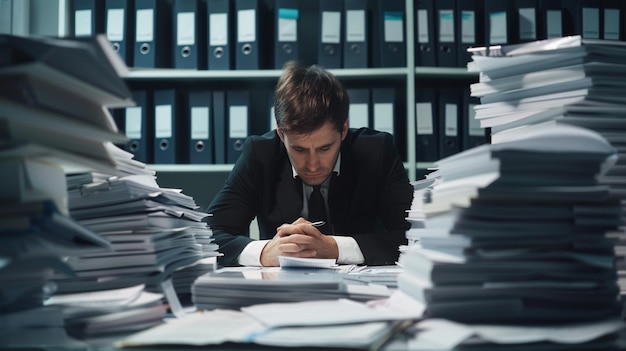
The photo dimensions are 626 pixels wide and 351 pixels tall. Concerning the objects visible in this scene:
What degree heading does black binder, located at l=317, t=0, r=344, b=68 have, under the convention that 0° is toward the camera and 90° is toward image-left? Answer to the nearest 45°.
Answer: approximately 0°

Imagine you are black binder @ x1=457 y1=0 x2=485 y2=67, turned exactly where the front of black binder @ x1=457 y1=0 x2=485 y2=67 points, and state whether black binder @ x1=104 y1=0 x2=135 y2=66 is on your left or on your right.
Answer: on your right

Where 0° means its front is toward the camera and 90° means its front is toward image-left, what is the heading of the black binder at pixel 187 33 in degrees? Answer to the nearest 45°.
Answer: approximately 0°

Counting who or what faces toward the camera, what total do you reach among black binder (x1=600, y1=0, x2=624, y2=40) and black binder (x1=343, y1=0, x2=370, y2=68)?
2

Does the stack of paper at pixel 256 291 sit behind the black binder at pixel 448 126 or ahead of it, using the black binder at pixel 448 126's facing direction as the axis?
ahead

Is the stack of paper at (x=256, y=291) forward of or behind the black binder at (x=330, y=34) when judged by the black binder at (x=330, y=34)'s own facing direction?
forward

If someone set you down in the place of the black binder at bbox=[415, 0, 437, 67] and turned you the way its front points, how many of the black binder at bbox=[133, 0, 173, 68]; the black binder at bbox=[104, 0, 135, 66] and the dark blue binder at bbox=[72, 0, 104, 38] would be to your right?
3
